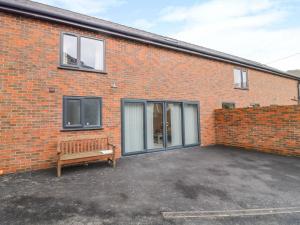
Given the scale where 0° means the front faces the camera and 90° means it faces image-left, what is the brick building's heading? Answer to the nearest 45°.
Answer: approximately 315°

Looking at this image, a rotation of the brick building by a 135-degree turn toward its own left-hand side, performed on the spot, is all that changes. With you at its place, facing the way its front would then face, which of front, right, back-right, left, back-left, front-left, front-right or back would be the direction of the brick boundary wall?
right
